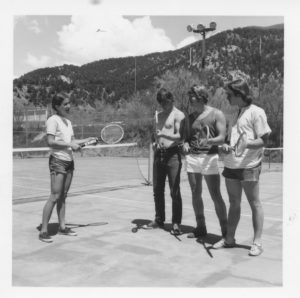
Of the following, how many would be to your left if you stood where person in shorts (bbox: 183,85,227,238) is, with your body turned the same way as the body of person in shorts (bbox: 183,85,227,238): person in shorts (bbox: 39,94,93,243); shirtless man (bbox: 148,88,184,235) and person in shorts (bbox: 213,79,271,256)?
1

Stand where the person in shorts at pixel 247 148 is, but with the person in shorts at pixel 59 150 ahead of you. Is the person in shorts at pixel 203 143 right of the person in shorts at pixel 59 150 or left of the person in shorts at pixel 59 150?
right

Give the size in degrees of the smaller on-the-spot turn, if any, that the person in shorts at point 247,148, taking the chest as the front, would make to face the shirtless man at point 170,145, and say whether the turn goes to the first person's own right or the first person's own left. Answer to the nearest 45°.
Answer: approximately 90° to the first person's own right

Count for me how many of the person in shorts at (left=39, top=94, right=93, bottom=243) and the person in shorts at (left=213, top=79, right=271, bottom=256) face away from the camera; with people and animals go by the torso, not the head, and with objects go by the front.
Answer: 0

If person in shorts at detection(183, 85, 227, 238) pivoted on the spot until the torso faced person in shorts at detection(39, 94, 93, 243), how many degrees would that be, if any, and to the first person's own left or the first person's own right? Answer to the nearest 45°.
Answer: approximately 45° to the first person's own right

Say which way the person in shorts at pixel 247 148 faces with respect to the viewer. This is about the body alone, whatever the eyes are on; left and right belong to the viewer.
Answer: facing the viewer and to the left of the viewer

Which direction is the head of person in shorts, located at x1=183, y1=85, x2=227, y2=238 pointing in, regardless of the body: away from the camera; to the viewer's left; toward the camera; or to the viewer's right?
to the viewer's left

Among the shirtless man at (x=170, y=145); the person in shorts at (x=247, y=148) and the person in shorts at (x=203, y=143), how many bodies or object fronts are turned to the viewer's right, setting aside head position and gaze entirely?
0

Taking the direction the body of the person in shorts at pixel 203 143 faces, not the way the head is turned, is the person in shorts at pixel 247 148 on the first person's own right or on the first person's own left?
on the first person's own left

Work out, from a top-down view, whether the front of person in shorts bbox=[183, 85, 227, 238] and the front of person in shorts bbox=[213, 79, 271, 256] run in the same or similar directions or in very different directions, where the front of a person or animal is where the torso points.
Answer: same or similar directions

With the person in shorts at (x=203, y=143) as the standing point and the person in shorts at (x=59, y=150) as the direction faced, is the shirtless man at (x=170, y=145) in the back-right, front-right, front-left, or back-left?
front-right

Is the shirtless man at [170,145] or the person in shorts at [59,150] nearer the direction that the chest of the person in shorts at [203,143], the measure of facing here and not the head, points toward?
the person in shorts

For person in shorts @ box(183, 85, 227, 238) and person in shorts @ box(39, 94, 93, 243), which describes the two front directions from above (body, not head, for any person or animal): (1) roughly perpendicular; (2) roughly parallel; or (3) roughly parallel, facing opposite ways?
roughly perpendicular

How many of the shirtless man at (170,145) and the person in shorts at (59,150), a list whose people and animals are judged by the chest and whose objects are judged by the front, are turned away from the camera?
0

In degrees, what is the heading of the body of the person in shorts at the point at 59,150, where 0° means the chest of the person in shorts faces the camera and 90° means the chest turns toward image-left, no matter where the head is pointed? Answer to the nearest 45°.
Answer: approximately 315°

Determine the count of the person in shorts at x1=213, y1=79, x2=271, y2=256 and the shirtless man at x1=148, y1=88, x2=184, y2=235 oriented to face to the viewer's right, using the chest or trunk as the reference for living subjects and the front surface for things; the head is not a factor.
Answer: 0

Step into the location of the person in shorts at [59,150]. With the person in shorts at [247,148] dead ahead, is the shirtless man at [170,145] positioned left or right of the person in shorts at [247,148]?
left

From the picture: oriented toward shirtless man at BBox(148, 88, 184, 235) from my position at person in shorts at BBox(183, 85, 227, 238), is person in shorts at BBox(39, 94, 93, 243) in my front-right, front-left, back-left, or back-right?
front-left

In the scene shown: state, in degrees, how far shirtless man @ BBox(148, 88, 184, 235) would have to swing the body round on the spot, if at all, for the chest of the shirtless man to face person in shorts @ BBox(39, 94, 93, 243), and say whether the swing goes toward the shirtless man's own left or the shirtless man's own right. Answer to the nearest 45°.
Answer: approximately 45° to the shirtless man's own right
